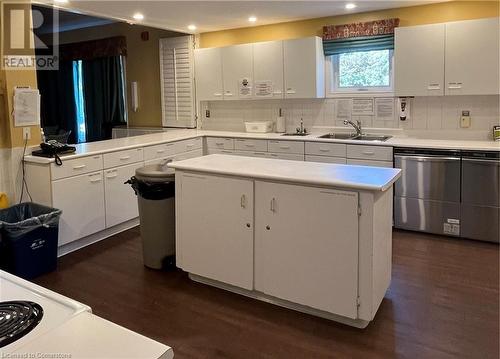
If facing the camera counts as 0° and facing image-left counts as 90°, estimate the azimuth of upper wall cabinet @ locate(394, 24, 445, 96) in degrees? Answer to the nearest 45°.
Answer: approximately 0°

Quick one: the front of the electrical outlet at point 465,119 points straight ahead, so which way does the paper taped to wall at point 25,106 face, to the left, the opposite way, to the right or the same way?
to the left
